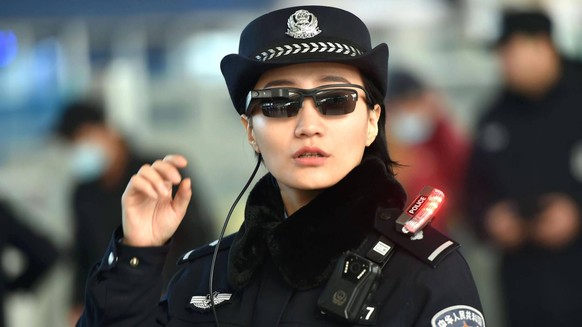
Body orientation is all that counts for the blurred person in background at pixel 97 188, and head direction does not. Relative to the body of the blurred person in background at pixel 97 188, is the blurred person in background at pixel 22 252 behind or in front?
in front

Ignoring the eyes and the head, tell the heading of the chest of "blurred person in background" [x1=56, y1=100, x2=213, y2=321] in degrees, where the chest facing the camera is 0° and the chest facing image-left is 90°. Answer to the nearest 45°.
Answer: approximately 45°

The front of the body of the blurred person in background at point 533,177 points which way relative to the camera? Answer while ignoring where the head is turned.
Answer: toward the camera

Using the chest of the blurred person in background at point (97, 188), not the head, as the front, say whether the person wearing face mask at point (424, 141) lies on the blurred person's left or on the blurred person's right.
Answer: on the blurred person's left

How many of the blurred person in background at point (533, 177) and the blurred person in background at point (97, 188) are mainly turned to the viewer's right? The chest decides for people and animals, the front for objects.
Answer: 0

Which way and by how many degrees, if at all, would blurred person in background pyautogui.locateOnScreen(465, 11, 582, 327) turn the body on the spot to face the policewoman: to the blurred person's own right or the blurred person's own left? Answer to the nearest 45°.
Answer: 0° — they already face them

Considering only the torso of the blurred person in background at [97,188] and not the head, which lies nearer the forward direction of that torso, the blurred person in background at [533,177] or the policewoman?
the policewoman

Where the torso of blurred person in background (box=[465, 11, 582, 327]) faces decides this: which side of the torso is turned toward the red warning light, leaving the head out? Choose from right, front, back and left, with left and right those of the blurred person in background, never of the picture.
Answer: front

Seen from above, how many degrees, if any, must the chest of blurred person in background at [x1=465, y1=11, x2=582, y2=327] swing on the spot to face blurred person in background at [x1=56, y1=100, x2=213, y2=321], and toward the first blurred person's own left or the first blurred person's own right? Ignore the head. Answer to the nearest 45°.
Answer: approximately 90° to the first blurred person's own right
